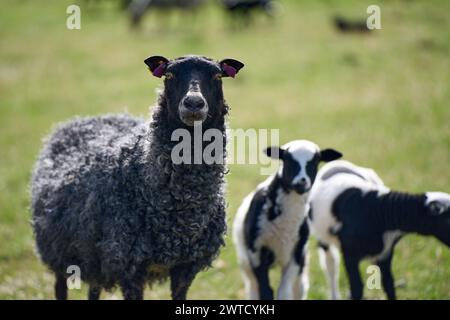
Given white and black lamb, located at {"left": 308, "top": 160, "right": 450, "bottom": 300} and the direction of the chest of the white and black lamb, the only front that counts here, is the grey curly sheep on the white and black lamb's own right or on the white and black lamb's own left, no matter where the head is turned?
on the white and black lamb's own right

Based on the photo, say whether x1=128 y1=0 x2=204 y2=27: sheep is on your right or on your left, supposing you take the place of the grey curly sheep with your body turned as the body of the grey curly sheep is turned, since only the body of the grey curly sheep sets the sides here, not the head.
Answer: on your left

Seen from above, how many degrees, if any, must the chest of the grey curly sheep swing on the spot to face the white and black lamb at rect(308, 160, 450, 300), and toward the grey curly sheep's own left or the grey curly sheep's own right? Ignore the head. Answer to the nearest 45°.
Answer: approximately 90° to the grey curly sheep's own left

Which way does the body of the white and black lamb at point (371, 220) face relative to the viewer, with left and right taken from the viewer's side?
facing the viewer and to the right of the viewer

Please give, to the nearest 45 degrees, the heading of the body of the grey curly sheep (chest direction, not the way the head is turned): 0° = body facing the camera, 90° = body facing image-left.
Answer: approximately 315°

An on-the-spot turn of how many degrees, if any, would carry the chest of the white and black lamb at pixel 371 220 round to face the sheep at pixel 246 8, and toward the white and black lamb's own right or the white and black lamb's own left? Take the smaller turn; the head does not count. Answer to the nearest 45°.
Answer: approximately 135° to the white and black lamb's own left

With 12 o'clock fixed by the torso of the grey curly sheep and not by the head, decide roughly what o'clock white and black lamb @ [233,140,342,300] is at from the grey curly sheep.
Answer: The white and black lamb is roughly at 9 o'clock from the grey curly sheep.

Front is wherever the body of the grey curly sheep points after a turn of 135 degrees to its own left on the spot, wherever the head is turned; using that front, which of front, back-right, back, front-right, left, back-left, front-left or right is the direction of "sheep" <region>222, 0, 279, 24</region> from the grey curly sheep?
front
